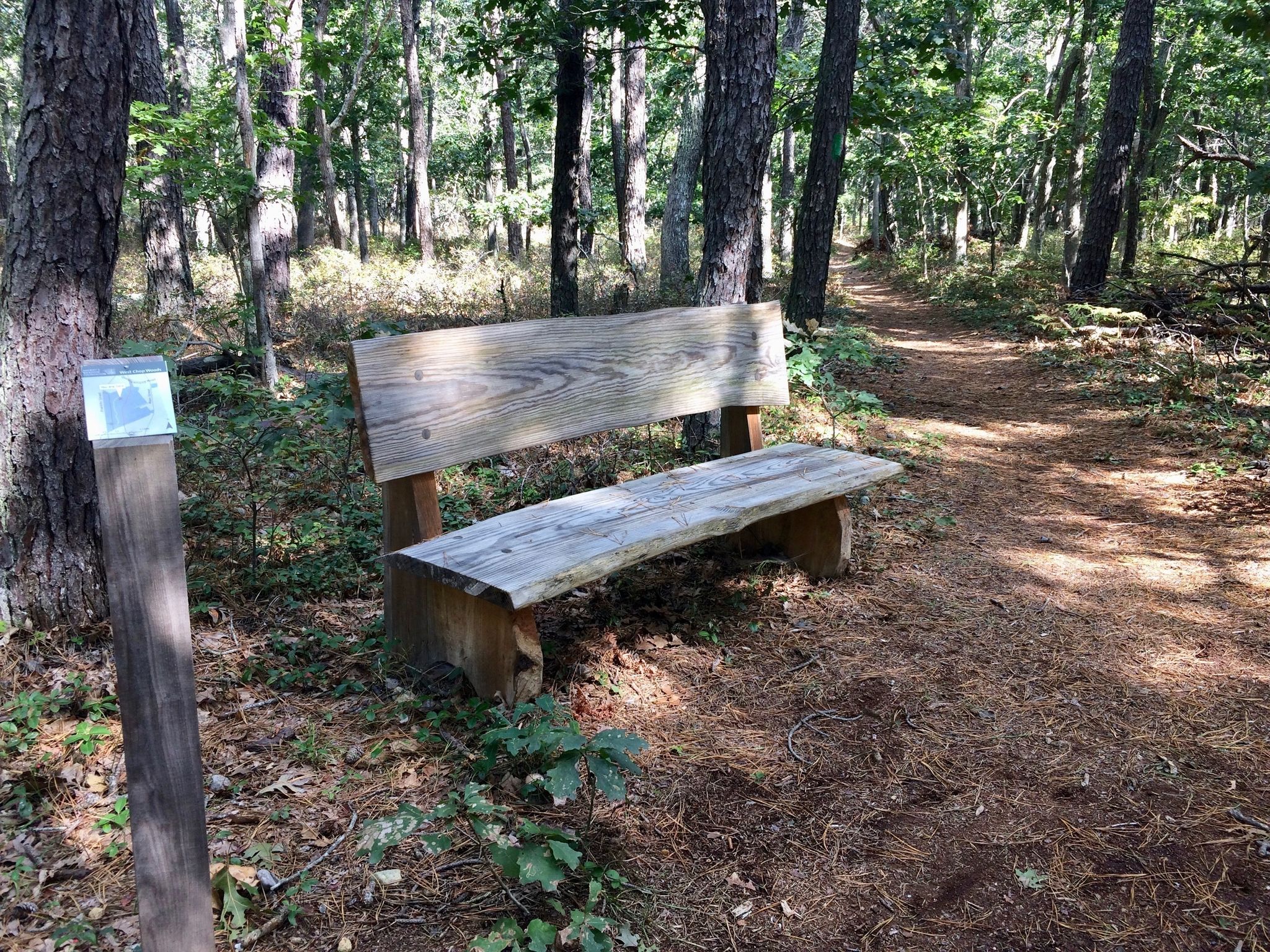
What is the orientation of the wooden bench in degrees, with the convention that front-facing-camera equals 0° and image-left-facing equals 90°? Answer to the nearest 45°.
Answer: approximately 315°

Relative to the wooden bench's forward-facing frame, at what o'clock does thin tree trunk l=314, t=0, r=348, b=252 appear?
The thin tree trunk is roughly at 7 o'clock from the wooden bench.

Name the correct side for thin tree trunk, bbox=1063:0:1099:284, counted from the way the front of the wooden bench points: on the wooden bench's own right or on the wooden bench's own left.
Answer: on the wooden bench's own left

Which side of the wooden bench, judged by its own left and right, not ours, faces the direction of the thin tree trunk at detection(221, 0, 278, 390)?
back

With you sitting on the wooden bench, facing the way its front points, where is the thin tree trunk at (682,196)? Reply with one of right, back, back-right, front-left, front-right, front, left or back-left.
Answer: back-left

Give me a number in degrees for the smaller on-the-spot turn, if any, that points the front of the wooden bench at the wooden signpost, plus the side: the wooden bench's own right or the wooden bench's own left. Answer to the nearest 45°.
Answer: approximately 45° to the wooden bench's own right

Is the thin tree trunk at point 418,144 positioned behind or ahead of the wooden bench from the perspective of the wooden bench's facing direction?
behind

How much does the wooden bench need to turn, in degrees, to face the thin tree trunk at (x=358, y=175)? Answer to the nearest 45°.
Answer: approximately 135° to its left

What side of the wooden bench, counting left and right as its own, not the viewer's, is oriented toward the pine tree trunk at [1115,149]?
left

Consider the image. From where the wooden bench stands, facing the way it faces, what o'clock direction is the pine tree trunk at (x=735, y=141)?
The pine tree trunk is roughly at 8 o'clock from the wooden bench.
